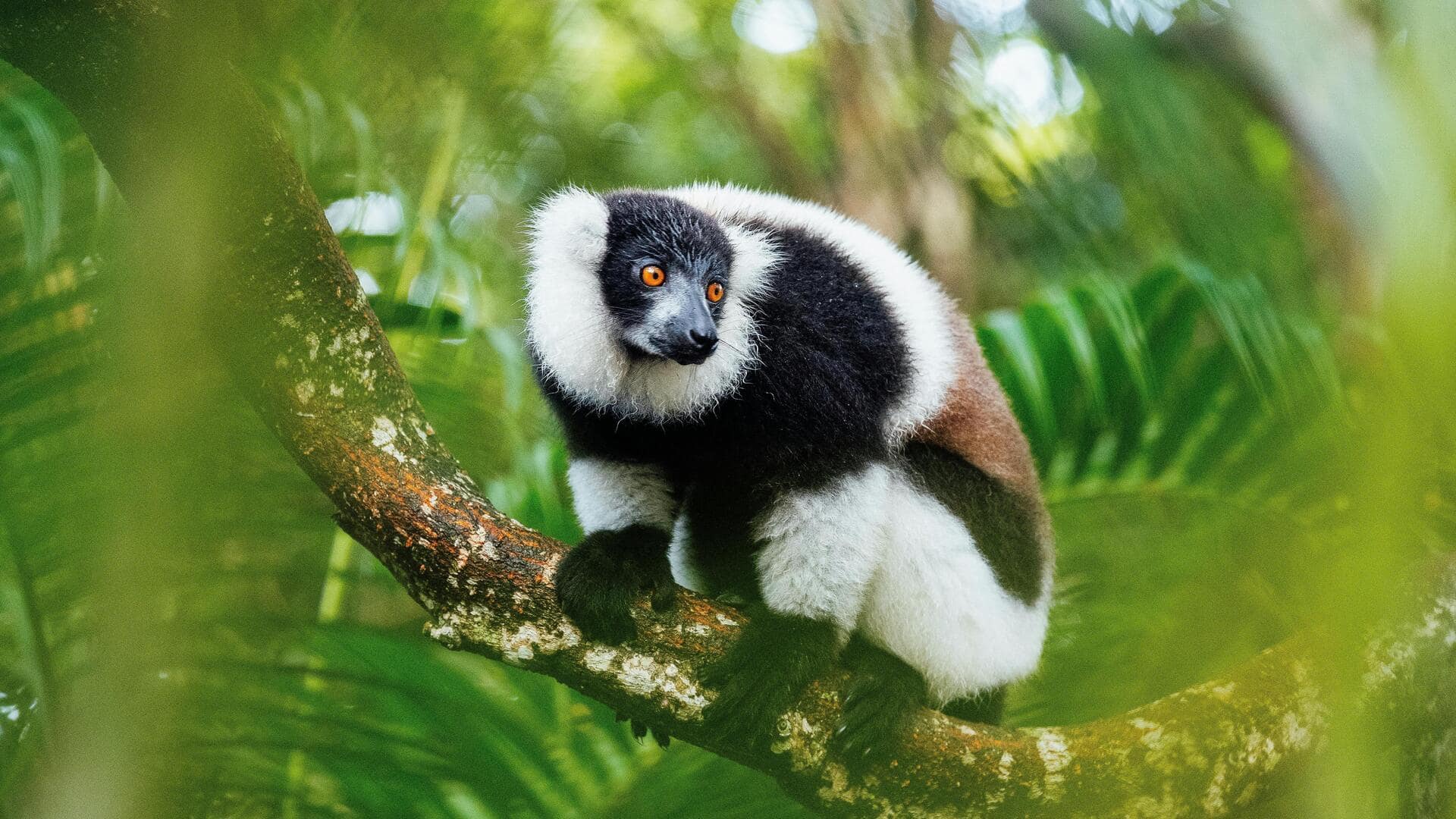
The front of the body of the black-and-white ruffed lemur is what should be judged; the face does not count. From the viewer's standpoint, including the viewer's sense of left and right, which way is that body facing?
facing the viewer and to the left of the viewer
